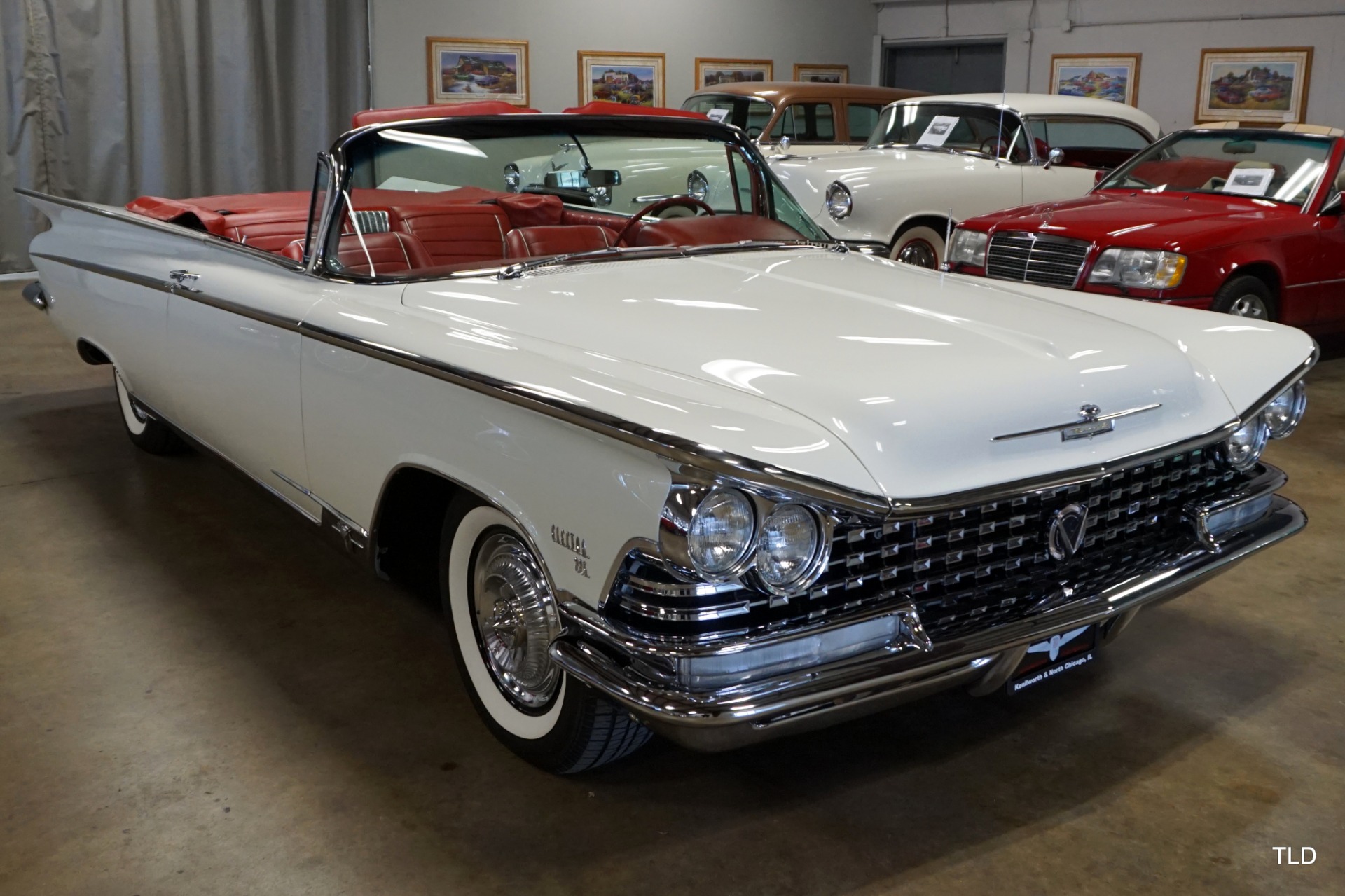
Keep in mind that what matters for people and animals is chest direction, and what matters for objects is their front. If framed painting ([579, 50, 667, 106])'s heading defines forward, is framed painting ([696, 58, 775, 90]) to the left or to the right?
on its left

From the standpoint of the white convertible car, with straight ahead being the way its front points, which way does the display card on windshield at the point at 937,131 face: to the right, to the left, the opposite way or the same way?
to the right

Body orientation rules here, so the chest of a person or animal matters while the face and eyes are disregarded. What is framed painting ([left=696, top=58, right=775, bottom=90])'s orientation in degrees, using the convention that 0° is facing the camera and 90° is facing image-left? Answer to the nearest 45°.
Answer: approximately 0°

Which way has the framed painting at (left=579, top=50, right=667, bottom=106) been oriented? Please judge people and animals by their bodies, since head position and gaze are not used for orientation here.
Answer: toward the camera

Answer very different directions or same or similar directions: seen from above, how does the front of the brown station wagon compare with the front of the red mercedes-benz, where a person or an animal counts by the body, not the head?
same or similar directions

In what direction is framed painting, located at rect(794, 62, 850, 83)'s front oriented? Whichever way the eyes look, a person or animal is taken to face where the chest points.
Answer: toward the camera

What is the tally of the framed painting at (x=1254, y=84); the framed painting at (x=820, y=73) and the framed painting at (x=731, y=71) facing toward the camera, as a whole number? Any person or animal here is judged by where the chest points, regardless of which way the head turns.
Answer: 3

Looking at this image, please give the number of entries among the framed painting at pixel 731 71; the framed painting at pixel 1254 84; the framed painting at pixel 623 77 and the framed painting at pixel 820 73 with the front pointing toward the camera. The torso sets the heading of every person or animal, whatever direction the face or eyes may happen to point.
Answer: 4

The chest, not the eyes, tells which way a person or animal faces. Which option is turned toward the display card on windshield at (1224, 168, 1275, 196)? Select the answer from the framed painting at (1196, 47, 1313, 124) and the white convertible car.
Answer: the framed painting

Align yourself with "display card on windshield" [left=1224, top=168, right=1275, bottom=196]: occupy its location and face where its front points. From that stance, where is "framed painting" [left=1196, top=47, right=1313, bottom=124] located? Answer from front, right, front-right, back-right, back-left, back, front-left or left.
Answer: back-right

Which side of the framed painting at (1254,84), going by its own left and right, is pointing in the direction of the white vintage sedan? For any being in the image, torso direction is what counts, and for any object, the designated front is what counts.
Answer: front

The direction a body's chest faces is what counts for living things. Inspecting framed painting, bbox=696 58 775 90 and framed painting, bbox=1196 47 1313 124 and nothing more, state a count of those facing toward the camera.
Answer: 2

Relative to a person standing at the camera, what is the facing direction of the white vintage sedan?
facing the viewer and to the left of the viewer

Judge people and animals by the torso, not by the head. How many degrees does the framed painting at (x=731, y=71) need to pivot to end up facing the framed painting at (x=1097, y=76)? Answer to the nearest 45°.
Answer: approximately 90° to its left

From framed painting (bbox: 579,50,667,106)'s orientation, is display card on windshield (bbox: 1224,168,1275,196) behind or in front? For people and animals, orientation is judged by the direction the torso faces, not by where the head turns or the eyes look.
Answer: in front

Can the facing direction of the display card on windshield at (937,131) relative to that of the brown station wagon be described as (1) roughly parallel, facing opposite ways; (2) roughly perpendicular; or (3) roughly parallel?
roughly parallel

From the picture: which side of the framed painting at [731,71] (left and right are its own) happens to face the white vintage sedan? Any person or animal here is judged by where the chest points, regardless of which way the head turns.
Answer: front

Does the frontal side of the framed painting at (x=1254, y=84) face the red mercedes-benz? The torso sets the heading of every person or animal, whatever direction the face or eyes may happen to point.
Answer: yes

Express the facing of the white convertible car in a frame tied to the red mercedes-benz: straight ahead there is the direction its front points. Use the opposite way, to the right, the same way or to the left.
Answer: to the left

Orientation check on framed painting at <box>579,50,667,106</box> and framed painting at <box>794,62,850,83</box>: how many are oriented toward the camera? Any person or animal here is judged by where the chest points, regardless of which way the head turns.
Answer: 2
